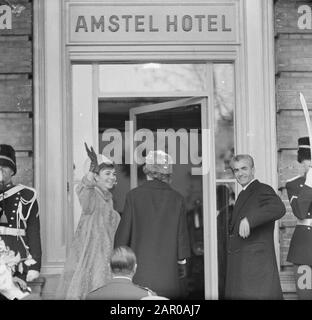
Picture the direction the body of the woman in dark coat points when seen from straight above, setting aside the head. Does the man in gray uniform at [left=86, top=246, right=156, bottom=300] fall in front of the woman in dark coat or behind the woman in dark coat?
behind

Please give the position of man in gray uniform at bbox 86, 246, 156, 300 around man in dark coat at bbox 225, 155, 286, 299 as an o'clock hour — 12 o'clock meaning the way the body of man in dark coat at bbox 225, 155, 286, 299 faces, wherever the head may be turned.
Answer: man in gray uniform at bbox 86, 246, 156, 300 is roughly at 12 o'clock from man in dark coat at bbox 225, 155, 286, 299.

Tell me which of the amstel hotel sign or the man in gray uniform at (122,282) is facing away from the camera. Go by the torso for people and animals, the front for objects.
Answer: the man in gray uniform

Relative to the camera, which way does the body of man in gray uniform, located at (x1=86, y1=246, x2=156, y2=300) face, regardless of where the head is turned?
away from the camera

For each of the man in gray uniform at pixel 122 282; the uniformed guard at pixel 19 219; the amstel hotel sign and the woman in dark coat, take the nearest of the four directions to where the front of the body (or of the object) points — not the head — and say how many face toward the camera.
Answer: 2

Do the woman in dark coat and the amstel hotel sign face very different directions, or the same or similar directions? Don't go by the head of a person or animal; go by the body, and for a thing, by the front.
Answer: very different directions

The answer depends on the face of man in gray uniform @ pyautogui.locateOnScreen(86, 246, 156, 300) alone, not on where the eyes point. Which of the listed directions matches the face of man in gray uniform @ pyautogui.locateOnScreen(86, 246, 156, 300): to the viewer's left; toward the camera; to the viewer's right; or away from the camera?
away from the camera

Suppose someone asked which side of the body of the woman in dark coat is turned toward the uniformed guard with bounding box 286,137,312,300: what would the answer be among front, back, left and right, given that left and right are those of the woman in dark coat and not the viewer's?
right

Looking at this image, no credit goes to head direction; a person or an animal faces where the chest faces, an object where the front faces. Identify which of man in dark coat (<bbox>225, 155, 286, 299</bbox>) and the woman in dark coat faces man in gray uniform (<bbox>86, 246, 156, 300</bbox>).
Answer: man in dark coat (<bbox>225, 155, 286, 299</bbox>)

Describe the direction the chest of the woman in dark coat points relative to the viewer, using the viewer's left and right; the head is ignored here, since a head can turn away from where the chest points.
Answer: facing away from the viewer

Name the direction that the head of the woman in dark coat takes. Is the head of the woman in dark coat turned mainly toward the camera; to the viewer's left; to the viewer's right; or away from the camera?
away from the camera
